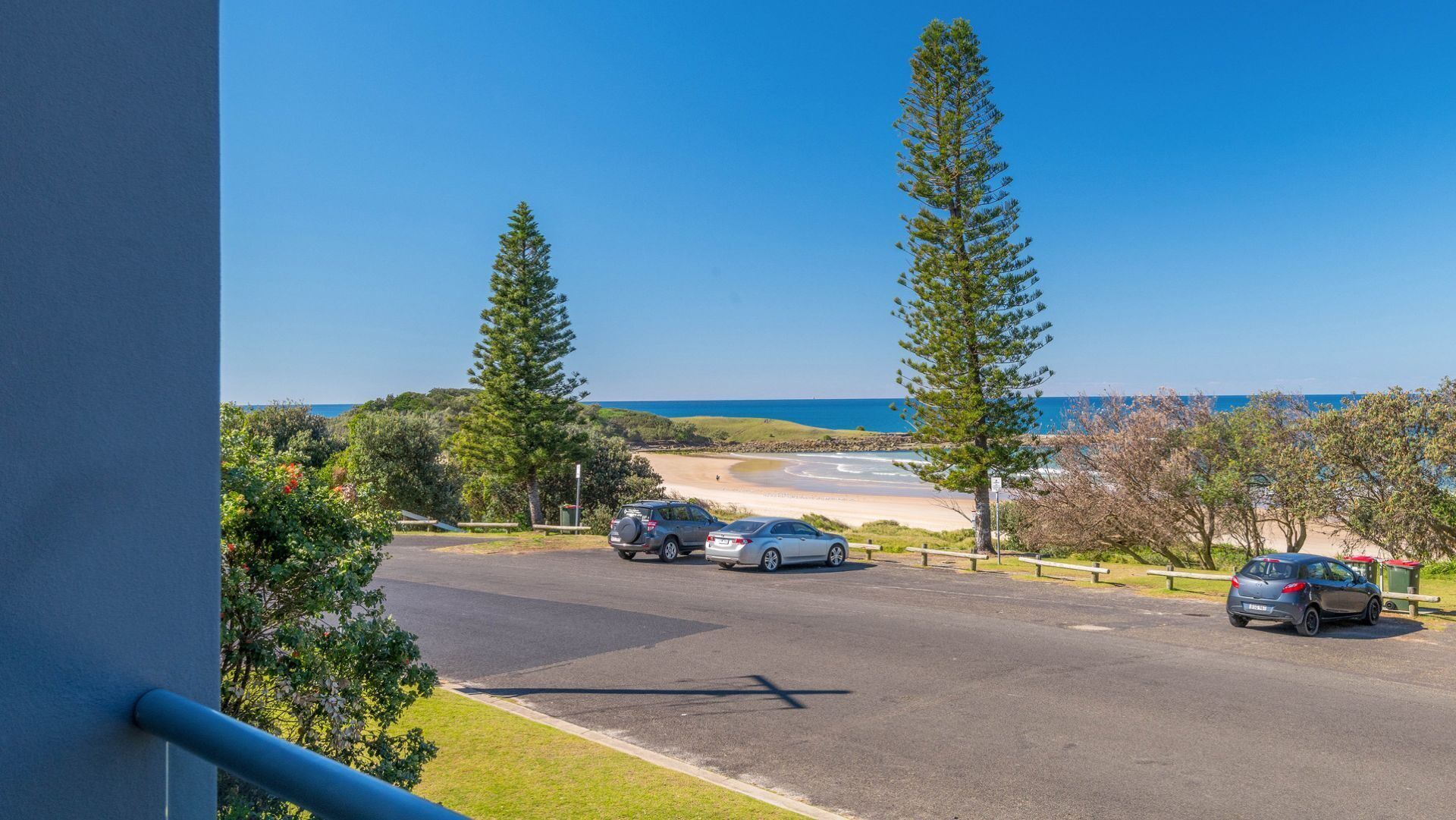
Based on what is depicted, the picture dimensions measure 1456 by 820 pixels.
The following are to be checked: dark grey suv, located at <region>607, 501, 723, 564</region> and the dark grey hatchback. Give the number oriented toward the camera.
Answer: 0

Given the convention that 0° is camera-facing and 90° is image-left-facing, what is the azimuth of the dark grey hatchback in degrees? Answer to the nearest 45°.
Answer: approximately 225°

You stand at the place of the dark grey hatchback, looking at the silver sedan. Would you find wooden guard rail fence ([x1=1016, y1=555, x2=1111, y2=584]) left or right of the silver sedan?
right

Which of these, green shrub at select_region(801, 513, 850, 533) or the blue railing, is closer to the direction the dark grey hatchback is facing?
the green shrub

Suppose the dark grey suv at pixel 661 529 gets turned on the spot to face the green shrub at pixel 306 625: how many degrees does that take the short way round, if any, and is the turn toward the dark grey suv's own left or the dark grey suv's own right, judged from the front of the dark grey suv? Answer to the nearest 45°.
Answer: approximately 135° to the dark grey suv's own right

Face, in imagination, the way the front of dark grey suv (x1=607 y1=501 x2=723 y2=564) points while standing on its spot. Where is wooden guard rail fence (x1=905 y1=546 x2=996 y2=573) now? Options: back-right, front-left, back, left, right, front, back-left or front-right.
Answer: front-right

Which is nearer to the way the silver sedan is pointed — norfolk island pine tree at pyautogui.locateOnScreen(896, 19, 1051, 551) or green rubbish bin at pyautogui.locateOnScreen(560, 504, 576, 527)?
the norfolk island pine tree

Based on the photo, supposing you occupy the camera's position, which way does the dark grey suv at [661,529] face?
facing away from the viewer and to the right of the viewer

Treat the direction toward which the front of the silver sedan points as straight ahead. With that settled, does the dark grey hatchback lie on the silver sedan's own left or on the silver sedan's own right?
on the silver sedan's own right

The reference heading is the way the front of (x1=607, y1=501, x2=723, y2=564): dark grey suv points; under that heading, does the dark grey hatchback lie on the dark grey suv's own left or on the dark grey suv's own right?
on the dark grey suv's own right

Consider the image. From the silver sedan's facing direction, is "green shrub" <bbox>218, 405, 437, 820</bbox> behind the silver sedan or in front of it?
behind

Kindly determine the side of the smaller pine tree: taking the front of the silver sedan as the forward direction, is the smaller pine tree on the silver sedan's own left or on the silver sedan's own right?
on the silver sedan's own left

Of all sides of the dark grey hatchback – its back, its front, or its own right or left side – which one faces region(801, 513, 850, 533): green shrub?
left

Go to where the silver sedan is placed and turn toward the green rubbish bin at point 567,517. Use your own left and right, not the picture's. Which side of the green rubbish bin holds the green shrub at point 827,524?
right

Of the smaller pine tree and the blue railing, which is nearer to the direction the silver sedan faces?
the smaller pine tree

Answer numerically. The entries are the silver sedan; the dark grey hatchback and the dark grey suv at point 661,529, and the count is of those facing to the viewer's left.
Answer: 0

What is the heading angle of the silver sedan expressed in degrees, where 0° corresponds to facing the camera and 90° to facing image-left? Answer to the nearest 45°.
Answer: approximately 225°

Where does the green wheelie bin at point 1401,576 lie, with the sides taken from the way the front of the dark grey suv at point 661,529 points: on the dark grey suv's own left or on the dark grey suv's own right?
on the dark grey suv's own right

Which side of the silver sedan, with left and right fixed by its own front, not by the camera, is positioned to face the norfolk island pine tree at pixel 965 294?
front
